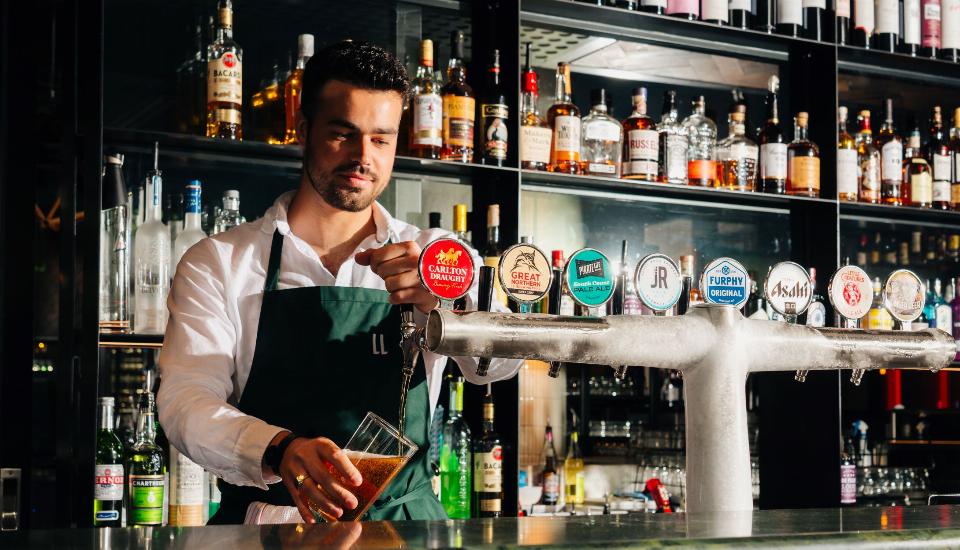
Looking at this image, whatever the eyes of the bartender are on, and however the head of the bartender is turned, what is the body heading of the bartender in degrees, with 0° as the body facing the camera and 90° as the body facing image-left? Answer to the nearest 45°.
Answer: approximately 315°

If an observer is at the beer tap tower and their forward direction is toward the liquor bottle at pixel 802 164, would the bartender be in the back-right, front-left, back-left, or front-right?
front-left

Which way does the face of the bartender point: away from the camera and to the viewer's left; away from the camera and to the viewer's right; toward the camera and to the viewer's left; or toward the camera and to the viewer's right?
toward the camera and to the viewer's right

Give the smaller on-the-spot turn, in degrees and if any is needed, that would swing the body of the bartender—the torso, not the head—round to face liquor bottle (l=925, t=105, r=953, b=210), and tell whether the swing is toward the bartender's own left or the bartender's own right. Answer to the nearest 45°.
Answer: approximately 90° to the bartender's own left

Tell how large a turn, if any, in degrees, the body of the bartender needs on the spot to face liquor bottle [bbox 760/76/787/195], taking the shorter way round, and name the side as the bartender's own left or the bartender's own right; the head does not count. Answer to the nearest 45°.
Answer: approximately 90° to the bartender's own left

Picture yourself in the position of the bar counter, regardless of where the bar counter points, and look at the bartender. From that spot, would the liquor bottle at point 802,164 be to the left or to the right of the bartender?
right

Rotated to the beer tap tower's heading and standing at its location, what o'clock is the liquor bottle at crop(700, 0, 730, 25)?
The liquor bottle is roughly at 6 o'clock from the beer tap tower.

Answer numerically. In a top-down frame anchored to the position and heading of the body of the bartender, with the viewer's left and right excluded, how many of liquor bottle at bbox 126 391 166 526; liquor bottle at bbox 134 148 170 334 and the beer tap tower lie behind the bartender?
2

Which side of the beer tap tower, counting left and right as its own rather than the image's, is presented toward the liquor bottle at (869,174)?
back

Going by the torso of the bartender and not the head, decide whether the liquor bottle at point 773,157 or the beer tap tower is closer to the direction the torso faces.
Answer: the beer tap tower

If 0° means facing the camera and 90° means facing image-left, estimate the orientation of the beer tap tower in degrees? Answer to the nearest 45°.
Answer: approximately 0°

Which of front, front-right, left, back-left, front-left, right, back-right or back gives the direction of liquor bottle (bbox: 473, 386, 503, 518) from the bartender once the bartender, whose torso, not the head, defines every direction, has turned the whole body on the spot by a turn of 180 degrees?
right

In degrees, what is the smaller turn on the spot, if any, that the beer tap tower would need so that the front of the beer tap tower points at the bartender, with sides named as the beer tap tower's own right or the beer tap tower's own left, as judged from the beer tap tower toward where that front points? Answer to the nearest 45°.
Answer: approximately 135° to the beer tap tower's own right
